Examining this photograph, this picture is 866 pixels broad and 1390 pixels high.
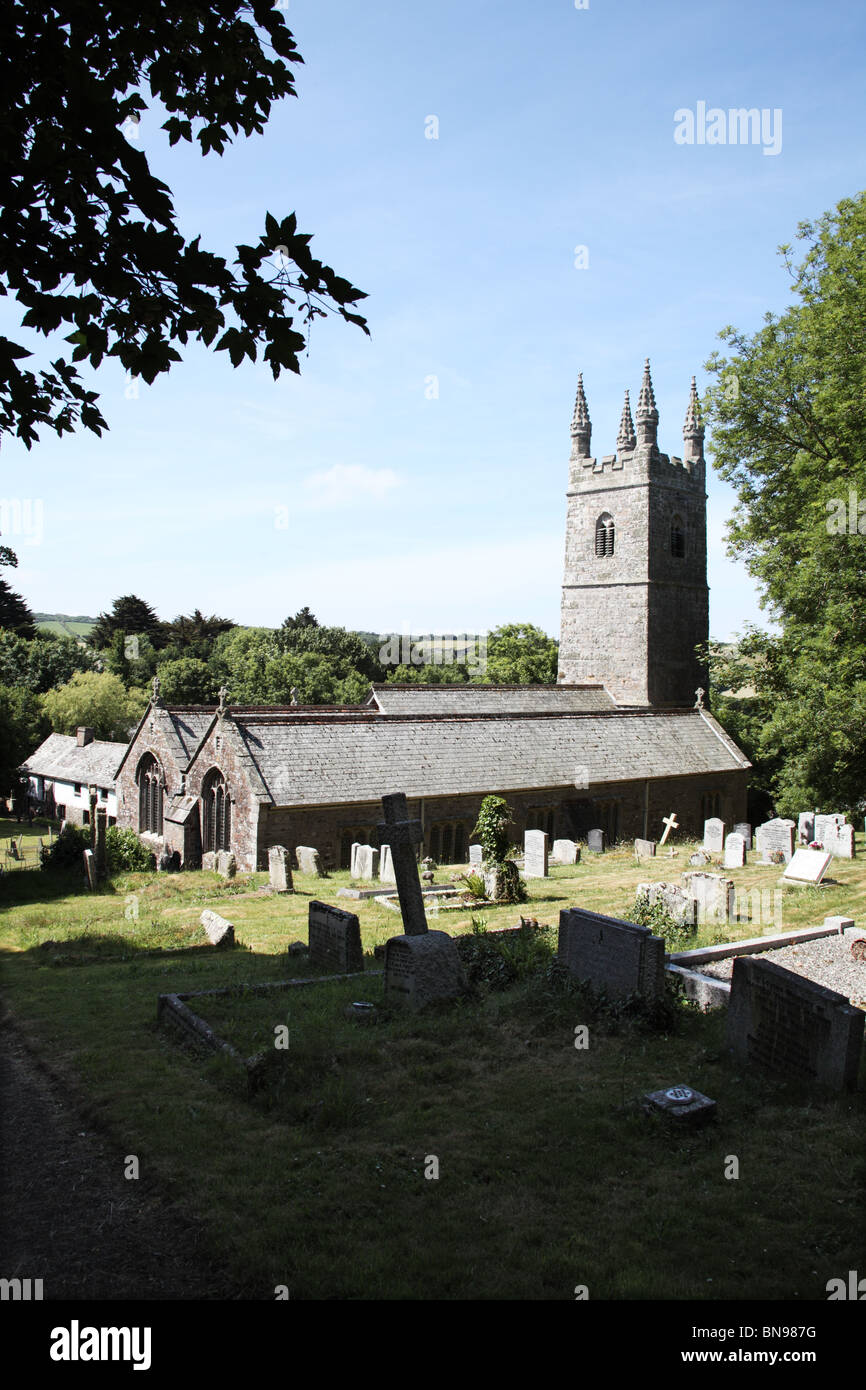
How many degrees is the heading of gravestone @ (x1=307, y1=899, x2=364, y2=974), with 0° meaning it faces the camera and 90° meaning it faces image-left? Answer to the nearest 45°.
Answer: approximately 45°

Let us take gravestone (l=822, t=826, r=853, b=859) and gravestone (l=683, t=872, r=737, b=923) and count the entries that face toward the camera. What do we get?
2

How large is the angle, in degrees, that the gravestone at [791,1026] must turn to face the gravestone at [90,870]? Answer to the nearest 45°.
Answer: approximately 90° to its right

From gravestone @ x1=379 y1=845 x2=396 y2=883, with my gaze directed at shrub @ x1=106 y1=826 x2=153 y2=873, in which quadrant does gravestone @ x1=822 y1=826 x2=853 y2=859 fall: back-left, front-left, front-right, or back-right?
back-right

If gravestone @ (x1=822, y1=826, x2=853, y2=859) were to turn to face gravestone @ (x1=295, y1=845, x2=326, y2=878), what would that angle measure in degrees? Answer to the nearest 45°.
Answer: approximately 45° to its right

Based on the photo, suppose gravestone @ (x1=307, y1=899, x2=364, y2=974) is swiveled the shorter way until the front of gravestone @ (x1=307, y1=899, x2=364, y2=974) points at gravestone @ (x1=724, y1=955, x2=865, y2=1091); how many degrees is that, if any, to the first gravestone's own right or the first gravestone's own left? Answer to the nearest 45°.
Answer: approximately 90° to the first gravestone's own left

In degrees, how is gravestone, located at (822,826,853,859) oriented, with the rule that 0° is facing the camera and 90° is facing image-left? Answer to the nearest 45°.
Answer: approximately 0°

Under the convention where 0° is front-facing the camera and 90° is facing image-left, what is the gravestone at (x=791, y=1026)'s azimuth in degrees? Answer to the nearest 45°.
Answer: approximately 45°
